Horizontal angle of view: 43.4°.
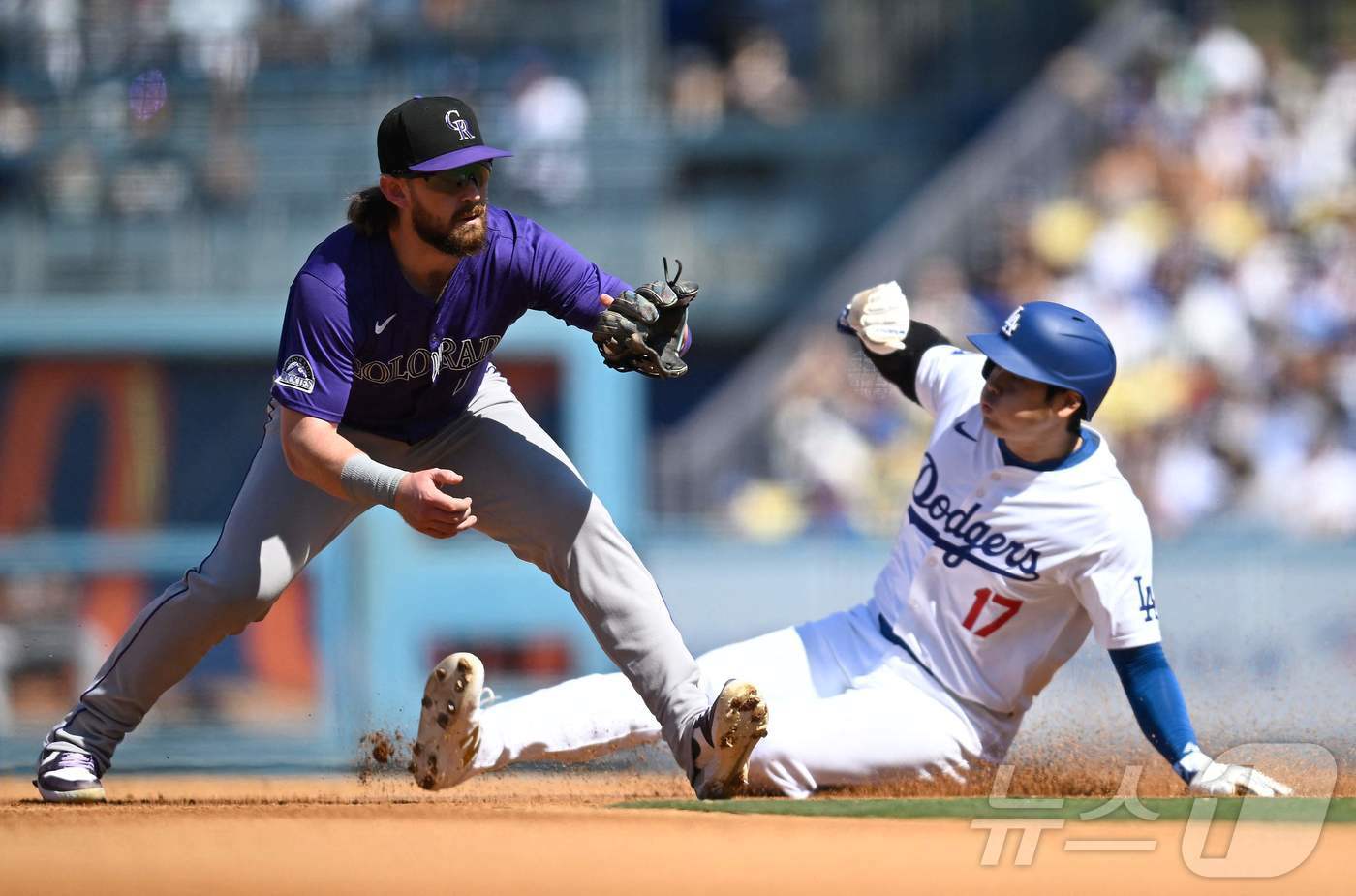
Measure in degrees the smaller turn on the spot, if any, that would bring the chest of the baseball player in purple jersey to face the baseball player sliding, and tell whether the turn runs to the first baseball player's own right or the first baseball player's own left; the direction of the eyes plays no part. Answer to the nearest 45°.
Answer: approximately 45° to the first baseball player's own left

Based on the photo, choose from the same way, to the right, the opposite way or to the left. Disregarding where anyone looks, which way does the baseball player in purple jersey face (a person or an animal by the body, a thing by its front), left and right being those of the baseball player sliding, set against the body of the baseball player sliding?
to the left

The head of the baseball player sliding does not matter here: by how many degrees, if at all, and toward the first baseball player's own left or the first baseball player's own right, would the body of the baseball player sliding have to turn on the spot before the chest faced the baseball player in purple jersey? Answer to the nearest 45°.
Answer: approximately 45° to the first baseball player's own right

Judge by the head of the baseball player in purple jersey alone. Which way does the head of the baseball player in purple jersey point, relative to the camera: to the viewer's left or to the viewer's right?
to the viewer's right

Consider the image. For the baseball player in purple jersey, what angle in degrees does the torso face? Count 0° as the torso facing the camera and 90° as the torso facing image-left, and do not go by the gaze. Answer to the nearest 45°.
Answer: approximately 315°

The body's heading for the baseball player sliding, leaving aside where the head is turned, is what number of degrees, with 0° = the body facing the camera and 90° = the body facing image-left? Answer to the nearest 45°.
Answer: approximately 45°
